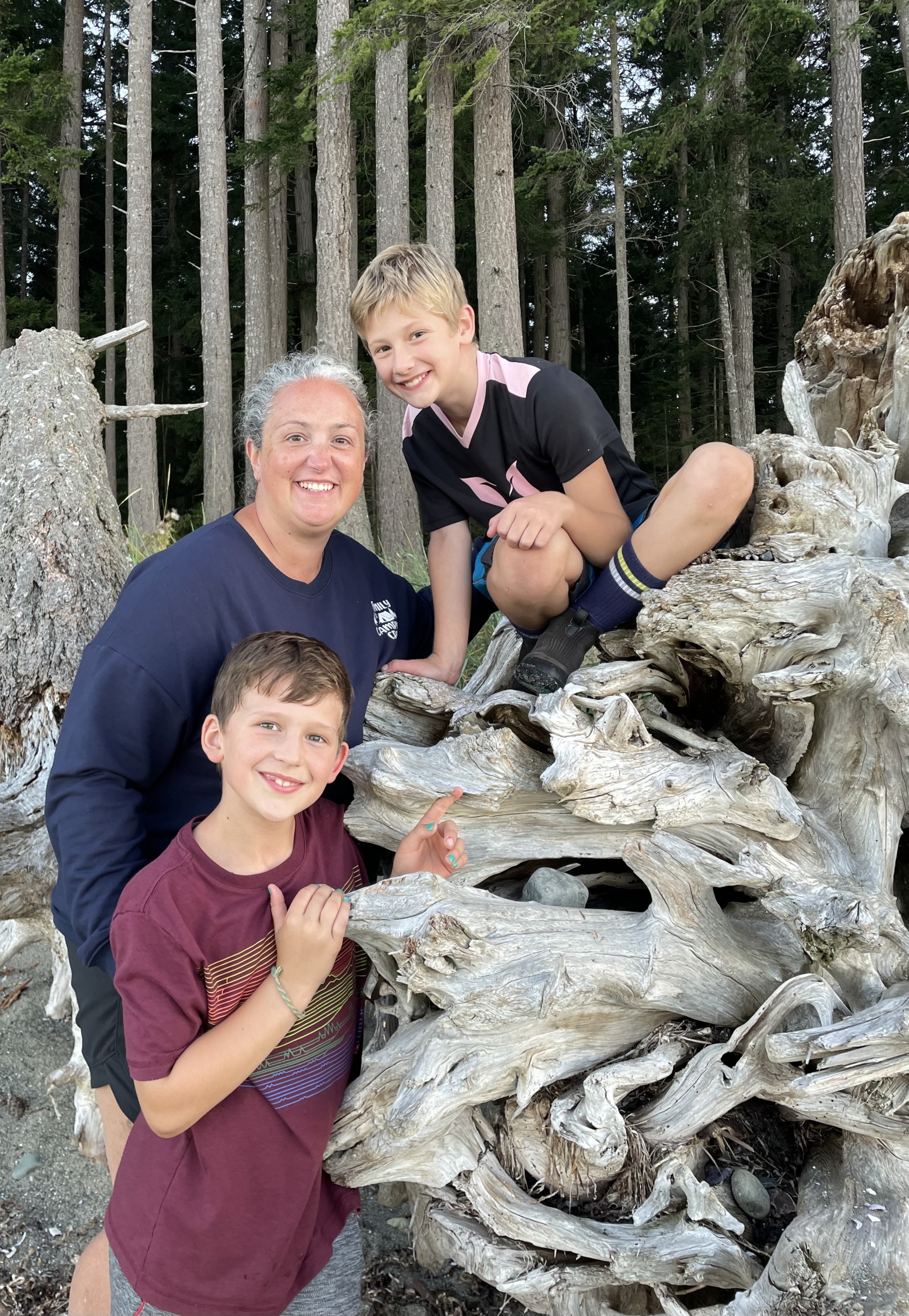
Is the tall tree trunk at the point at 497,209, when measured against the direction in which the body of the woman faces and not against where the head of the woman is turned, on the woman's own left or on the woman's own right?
on the woman's own left

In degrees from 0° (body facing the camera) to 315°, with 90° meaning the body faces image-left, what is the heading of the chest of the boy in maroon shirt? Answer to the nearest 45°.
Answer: approximately 315°

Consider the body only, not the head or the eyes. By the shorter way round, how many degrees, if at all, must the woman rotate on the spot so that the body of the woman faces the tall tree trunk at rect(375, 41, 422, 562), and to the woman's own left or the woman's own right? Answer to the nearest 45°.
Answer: approximately 135° to the woman's own left

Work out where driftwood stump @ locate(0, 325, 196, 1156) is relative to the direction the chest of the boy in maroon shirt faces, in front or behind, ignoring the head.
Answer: behind

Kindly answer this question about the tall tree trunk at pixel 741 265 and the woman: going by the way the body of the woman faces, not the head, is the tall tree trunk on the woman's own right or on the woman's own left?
on the woman's own left

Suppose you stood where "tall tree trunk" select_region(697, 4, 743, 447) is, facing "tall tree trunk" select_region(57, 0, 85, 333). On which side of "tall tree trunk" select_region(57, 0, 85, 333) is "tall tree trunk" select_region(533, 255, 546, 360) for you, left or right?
right

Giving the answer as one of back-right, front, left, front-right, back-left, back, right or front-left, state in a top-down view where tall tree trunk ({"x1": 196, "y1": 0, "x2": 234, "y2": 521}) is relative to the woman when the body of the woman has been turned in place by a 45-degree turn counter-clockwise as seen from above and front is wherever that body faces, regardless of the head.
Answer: left
